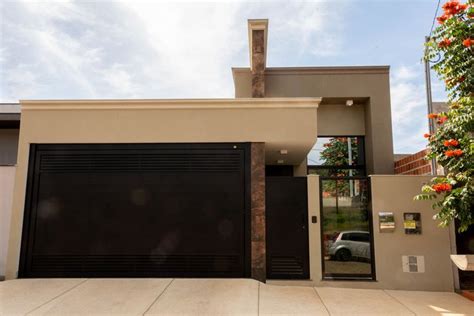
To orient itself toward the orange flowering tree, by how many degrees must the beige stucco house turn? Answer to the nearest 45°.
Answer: approximately 90° to its left

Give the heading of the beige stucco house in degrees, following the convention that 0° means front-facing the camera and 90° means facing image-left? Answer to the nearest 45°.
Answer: approximately 0°

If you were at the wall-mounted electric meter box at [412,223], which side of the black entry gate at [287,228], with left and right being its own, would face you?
left

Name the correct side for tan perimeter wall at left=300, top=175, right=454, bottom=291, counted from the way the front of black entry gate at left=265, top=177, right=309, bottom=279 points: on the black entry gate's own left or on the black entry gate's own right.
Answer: on the black entry gate's own left

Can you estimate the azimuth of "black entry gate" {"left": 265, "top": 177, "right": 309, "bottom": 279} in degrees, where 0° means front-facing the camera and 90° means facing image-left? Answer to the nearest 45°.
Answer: approximately 0°

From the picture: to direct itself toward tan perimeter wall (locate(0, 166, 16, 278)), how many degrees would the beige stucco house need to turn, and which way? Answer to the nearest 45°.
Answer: approximately 90° to its right

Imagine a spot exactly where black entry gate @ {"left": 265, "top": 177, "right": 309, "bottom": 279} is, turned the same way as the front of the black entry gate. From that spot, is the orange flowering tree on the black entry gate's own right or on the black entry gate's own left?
on the black entry gate's own left
